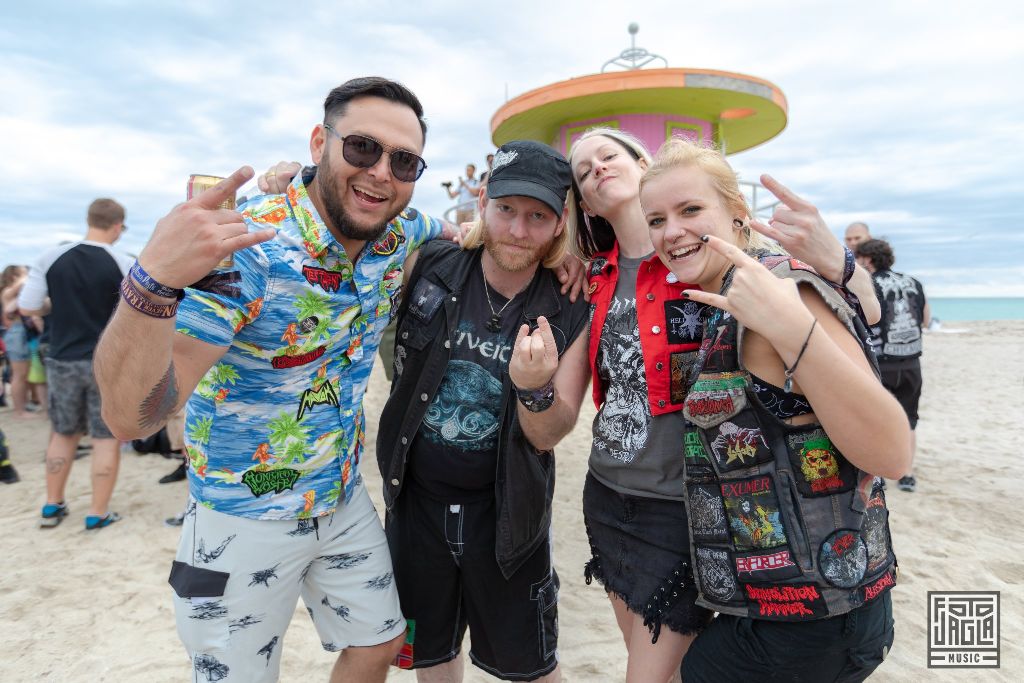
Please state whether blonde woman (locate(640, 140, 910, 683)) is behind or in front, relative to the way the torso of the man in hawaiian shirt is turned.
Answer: in front

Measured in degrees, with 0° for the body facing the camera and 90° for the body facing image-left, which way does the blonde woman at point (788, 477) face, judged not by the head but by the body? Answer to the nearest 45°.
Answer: approximately 45°

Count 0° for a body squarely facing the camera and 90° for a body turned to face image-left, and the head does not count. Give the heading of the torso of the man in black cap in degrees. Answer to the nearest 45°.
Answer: approximately 0°

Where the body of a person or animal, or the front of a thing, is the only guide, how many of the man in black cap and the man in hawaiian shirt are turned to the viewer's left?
0

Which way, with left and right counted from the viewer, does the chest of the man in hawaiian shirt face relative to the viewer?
facing the viewer and to the right of the viewer

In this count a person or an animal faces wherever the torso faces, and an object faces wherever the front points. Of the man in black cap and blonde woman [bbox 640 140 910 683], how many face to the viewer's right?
0

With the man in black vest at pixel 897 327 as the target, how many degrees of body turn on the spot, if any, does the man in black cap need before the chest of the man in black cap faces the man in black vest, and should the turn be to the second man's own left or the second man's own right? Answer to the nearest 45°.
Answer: approximately 135° to the second man's own left
